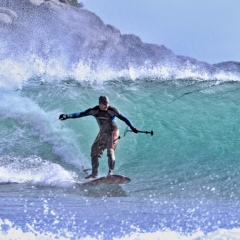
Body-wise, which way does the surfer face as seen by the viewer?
toward the camera
